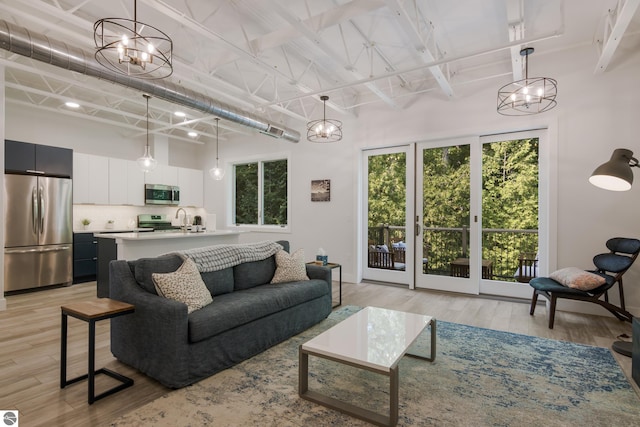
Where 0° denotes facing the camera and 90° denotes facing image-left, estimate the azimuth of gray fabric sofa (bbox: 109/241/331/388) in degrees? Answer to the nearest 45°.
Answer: approximately 315°

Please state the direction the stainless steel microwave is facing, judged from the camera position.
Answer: facing the viewer and to the right of the viewer

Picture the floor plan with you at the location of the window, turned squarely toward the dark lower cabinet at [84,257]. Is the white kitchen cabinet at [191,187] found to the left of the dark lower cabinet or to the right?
right

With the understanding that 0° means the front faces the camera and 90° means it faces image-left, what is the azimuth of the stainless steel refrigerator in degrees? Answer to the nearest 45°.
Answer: approximately 315°

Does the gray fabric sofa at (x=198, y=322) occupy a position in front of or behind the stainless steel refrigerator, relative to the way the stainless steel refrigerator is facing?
in front

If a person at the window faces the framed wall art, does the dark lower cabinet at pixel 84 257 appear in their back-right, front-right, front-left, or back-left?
back-right

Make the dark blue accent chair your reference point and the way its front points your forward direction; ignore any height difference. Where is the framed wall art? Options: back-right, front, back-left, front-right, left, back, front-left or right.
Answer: front-right

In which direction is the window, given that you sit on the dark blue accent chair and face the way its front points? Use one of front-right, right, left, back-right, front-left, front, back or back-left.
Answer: front-right

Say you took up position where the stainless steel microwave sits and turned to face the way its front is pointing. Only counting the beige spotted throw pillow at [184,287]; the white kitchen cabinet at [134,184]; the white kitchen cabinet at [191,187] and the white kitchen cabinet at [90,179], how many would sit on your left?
1

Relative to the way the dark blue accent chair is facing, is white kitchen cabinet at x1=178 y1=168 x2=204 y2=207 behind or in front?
in front

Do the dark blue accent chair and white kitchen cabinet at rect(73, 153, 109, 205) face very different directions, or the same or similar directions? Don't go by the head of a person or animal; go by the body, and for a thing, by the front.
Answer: very different directions
